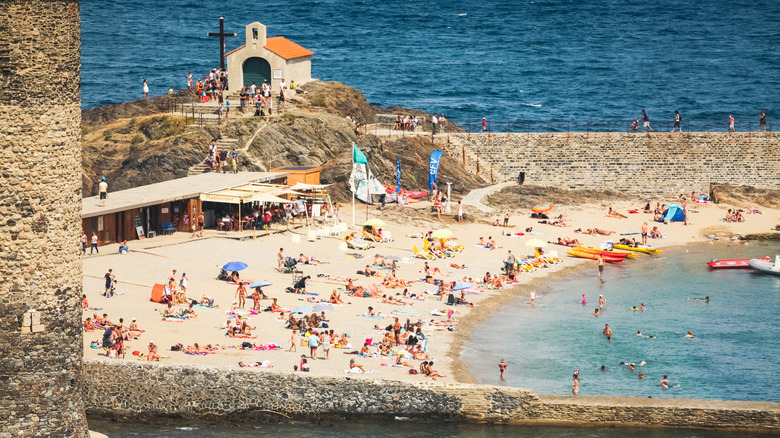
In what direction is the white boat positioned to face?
to the viewer's left

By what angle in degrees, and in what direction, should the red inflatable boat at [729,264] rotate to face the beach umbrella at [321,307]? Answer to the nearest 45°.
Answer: approximately 45° to its left

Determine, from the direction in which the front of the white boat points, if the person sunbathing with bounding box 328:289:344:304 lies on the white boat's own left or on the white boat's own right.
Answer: on the white boat's own left

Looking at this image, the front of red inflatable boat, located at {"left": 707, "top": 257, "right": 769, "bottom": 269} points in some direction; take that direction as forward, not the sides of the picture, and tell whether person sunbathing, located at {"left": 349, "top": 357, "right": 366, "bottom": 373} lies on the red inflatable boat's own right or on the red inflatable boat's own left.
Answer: on the red inflatable boat's own left

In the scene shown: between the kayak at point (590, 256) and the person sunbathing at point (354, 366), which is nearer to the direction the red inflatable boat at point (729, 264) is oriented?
the kayak

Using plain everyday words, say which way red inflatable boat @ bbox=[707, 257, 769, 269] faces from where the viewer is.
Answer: facing to the left of the viewer

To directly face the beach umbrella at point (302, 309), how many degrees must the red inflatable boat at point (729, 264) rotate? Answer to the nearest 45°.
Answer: approximately 45° to its left

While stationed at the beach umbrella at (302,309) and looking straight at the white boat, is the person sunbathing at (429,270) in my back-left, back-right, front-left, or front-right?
front-left

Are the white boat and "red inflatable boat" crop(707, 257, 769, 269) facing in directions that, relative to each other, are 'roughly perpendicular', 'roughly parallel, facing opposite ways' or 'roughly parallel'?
roughly parallel

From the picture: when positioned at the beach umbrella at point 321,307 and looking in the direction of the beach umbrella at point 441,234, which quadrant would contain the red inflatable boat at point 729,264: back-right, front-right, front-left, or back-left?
front-right

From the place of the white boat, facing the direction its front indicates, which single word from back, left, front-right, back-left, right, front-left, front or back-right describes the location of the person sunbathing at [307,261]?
front-left

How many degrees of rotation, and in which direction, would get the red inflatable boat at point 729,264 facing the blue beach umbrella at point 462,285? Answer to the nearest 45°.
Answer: approximately 45° to its left

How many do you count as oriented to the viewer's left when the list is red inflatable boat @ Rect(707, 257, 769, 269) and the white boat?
2
